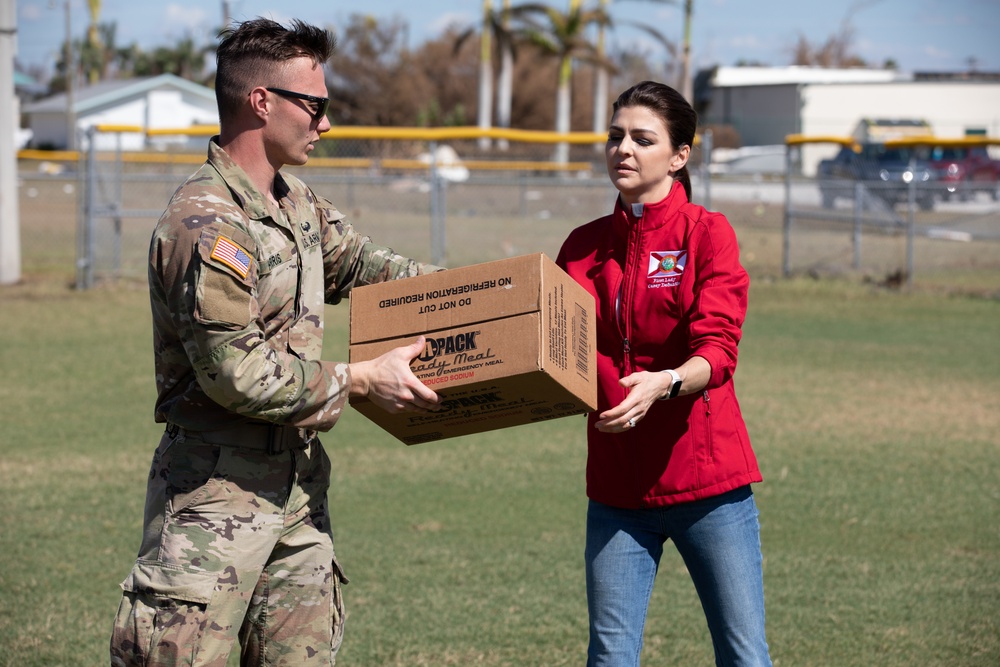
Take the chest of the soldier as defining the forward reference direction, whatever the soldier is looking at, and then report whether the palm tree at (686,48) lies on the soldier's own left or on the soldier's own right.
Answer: on the soldier's own left

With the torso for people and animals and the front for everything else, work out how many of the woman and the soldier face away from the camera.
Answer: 0

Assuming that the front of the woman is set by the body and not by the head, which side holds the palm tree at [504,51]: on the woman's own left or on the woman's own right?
on the woman's own right

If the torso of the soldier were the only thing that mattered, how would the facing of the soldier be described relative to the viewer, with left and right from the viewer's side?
facing the viewer and to the right of the viewer

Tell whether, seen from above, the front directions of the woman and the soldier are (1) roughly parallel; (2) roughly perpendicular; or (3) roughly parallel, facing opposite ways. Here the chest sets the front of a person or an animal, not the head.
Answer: roughly perpendicular

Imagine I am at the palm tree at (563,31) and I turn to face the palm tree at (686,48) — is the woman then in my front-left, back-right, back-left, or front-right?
front-right

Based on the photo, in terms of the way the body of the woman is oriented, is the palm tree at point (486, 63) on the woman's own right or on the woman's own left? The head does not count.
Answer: on the woman's own right

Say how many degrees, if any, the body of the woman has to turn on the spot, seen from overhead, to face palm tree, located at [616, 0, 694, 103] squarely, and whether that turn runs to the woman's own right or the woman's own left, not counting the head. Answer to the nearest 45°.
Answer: approximately 135° to the woman's own right

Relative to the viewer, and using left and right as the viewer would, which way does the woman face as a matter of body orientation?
facing the viewer and to the left of the viewer

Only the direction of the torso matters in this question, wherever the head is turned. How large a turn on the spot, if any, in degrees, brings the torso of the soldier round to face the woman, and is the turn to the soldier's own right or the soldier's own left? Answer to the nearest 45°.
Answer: approximately 45° to the soldier's own left

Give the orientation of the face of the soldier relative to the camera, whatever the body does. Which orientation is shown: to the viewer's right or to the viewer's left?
to the viewer's right

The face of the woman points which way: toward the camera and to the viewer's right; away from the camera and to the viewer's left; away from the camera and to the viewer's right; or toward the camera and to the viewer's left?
toward the camera and to the viewer's left
